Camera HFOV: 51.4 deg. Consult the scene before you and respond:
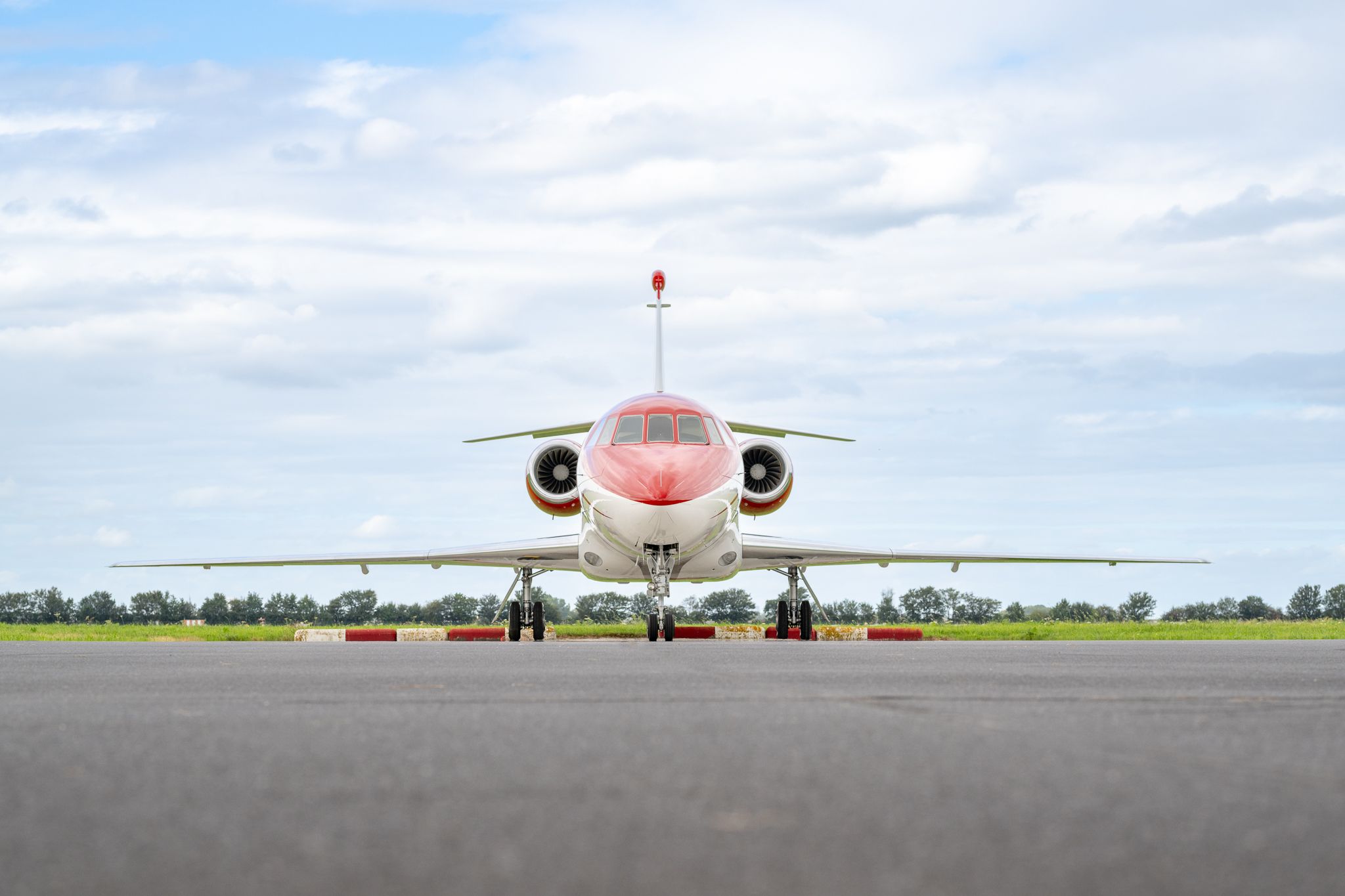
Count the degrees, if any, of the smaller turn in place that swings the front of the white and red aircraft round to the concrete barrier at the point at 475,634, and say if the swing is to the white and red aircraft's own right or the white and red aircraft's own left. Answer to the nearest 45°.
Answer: approximately 135° to the white and red aircraft's own right

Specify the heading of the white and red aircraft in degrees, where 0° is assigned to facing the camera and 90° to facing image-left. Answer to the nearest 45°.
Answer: approximately 0°

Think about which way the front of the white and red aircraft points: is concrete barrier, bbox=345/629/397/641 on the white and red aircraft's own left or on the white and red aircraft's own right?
on the white and red aircraft's own right

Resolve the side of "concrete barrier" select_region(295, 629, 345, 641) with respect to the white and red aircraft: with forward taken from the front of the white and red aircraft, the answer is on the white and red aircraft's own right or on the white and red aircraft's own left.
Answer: on the white and red aircraft's own right
